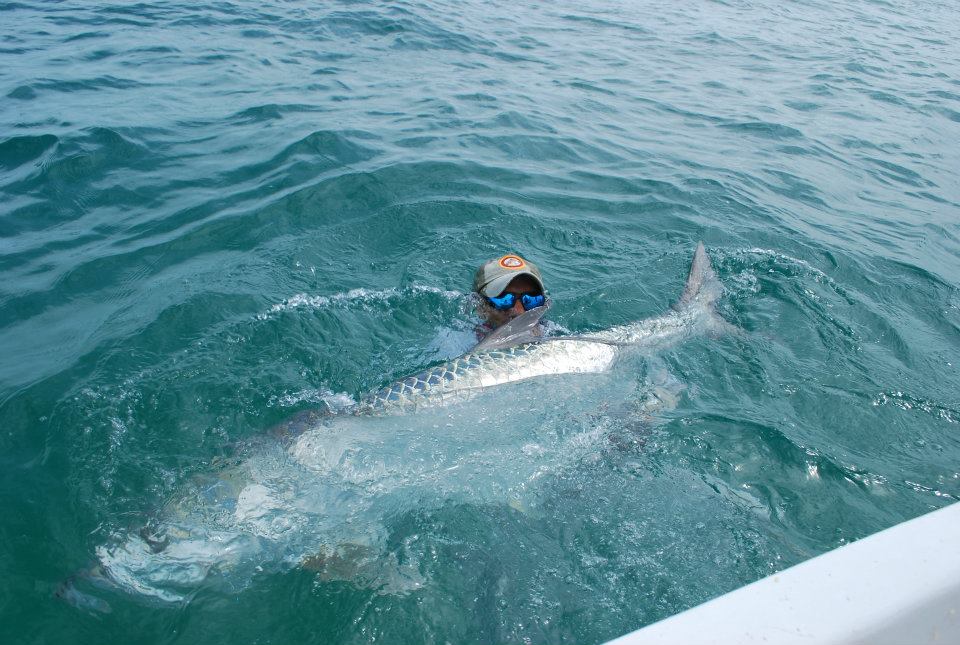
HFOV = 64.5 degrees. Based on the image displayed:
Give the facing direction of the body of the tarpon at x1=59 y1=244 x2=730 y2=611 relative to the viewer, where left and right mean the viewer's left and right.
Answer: facing the viewer and to the left of the viewer
